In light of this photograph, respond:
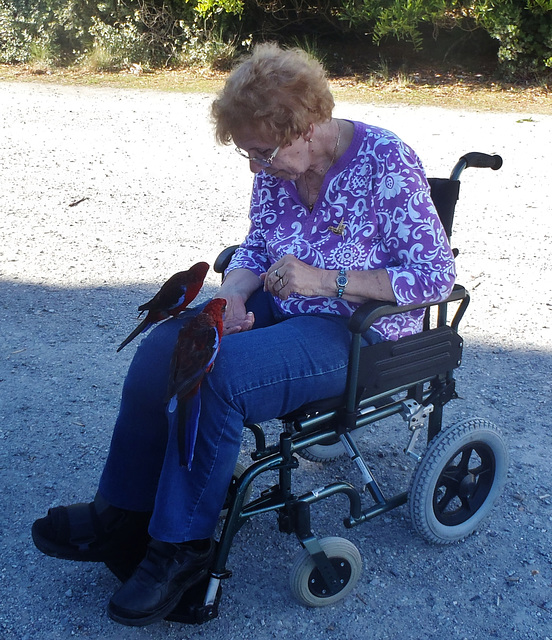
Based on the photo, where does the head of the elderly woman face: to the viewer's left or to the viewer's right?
to the viewer's left

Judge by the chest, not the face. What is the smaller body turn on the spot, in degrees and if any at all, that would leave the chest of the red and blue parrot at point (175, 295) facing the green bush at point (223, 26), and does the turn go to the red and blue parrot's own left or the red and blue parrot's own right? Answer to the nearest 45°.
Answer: approximately 90° to the red and blue parrot's own left

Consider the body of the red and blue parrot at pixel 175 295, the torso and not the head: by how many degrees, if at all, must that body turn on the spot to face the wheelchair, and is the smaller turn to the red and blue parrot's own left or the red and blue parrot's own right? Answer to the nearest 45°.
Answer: approximately 45° to the red and blue parrot's own right

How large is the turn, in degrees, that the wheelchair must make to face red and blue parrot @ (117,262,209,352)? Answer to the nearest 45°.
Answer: approximately 45° to its right

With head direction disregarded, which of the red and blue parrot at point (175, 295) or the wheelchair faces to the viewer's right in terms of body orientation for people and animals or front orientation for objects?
the red and blue parrot

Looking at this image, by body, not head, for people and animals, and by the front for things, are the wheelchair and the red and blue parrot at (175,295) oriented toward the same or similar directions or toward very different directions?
very different directions

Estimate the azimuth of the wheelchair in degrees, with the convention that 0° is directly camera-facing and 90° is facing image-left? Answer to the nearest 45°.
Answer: approximately 45°

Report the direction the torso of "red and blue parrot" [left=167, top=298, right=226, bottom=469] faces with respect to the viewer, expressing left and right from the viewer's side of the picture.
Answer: facing away from the viewer and to the right of the viewer

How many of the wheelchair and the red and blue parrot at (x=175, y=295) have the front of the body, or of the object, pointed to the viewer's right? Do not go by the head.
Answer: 1

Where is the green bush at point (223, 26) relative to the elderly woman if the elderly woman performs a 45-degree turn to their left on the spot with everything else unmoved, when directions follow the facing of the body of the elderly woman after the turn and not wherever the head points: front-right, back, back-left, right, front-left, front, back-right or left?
back

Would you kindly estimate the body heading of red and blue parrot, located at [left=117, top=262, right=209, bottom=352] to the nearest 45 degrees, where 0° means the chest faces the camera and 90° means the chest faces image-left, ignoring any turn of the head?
approximately 270°
